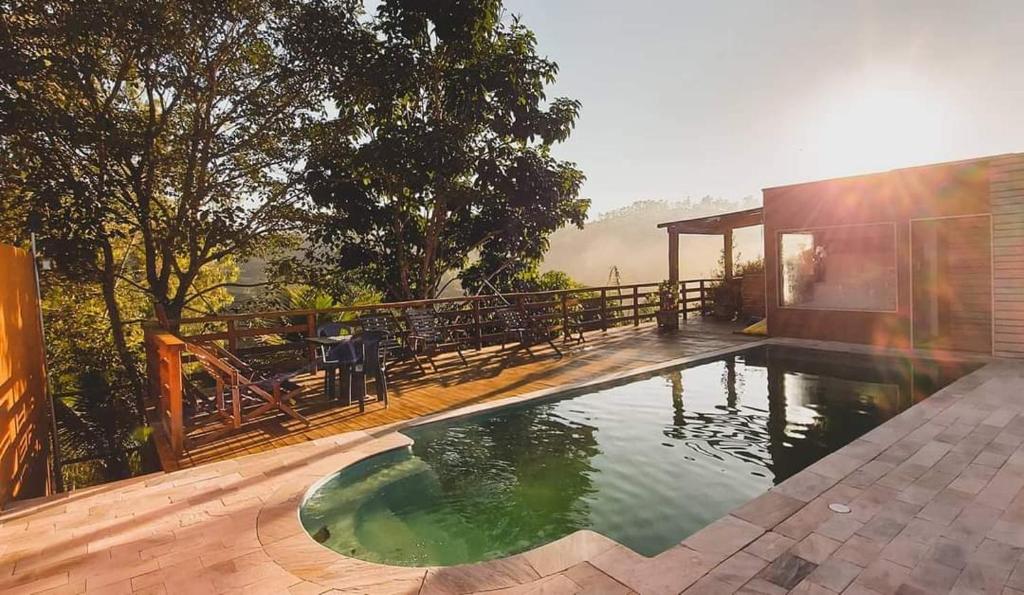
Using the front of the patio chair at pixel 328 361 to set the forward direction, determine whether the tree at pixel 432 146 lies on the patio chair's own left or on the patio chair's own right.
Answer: on the patio chair's own left

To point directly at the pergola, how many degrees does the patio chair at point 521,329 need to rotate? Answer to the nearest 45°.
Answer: approximately 90° to its left

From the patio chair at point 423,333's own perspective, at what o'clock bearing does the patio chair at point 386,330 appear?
the patio chair at point 386,330 is roughly at 3 o'clock from the patio chair at point 423,333.

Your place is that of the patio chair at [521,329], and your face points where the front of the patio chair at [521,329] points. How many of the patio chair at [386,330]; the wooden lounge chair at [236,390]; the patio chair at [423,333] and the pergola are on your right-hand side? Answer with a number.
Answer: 3

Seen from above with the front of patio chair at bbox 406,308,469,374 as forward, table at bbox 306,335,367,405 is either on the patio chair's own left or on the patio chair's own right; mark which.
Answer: on the patio chair's own right

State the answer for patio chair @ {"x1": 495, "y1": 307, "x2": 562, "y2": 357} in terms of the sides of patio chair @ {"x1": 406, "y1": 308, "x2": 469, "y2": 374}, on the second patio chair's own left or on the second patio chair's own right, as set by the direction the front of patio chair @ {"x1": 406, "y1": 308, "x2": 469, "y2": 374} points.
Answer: on the second patio chair's own left
